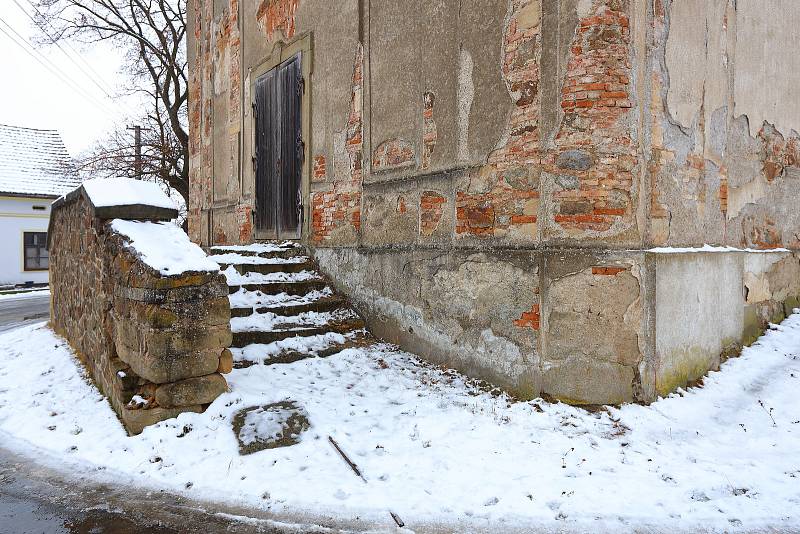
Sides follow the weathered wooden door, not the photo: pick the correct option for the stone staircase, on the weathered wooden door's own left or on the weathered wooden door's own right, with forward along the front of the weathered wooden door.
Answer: on the weathered wooden door's own left

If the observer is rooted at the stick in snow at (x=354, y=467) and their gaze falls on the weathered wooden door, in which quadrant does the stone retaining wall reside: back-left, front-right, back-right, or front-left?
front-left

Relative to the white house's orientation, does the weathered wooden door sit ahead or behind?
ahead

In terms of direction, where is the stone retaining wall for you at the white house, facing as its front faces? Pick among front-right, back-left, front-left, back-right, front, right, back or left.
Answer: front

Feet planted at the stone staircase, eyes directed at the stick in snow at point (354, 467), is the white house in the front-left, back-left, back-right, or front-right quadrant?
back-right

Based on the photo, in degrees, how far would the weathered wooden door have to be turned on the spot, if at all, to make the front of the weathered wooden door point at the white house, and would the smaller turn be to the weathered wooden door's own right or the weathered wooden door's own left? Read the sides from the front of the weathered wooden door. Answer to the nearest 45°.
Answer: approximately 90° to the weathered wooden door's own right

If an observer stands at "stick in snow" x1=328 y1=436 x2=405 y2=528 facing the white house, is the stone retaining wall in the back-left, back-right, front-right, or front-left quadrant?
front-left

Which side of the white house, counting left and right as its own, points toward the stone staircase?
front

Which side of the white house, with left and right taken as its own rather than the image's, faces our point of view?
front

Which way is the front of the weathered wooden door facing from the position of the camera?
facing the viewer and to the left of the viewer

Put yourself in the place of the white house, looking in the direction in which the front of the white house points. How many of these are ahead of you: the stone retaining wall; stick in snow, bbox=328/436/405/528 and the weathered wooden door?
3

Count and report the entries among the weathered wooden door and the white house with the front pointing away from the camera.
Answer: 0

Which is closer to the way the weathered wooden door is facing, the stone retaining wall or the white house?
the stone retaining wall
